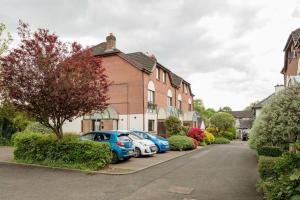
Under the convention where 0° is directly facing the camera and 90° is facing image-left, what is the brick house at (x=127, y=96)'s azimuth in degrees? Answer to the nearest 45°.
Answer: approximately 315°

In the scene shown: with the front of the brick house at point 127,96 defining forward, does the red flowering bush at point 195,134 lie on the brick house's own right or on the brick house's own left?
on the brick house's own left

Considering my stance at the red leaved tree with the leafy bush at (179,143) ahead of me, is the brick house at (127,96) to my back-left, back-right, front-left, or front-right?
front-left

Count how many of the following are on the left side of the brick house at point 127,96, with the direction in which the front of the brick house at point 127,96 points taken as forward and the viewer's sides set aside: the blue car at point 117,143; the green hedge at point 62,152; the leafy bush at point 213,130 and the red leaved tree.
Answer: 1

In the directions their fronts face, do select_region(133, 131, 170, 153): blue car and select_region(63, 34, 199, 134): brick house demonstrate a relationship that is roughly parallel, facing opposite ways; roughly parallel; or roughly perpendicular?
roughly parallel

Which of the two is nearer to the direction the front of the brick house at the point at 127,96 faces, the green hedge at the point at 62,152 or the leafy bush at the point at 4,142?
the green hedge

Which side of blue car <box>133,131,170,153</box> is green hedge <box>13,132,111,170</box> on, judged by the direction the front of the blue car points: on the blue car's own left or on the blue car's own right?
on the blue car's own right

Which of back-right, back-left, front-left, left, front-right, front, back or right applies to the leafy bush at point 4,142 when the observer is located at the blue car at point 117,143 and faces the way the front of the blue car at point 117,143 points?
front
